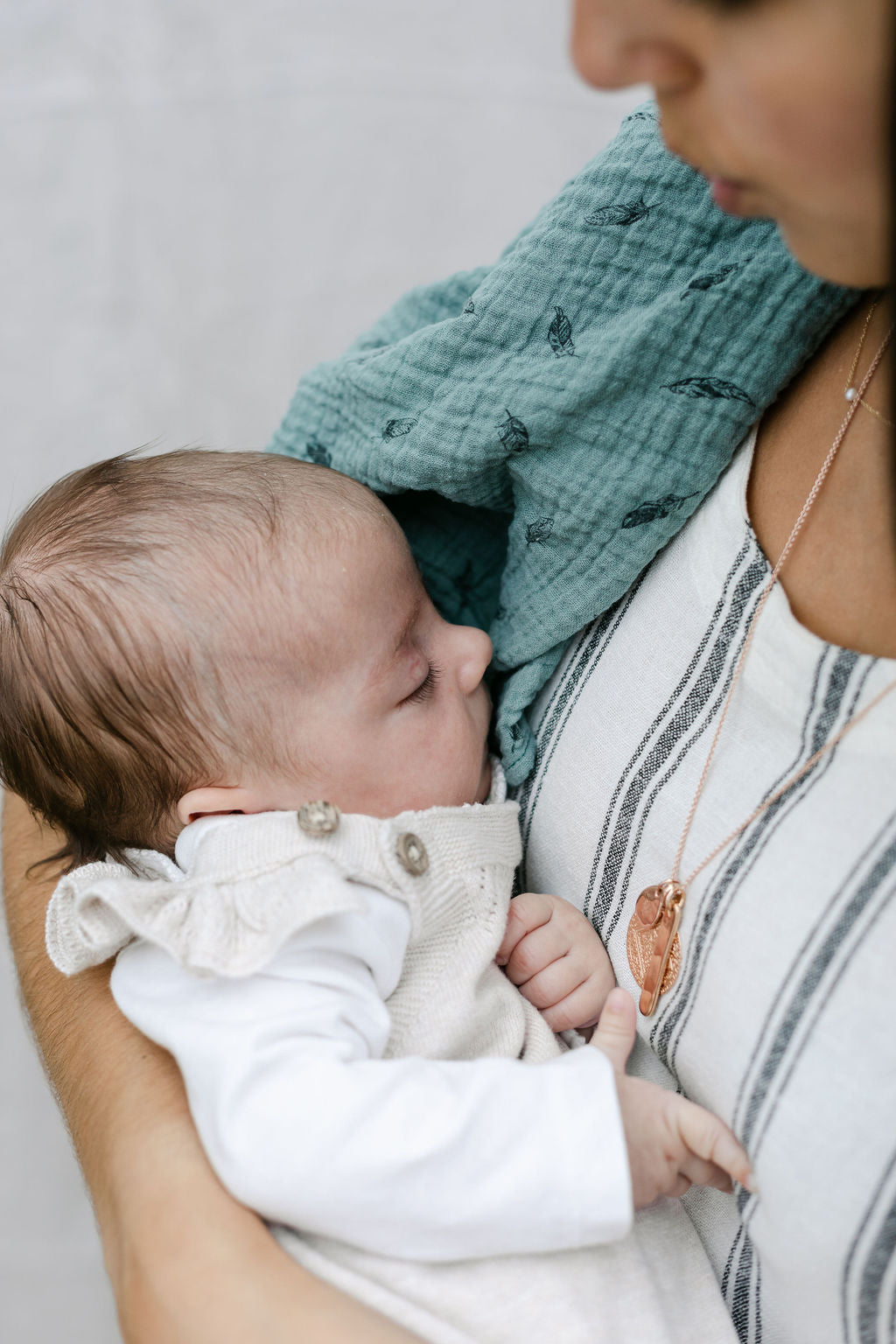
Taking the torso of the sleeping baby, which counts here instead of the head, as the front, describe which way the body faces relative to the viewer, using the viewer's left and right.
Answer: facing to the right of the viewer

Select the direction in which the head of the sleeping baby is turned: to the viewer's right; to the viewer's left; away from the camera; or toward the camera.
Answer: to the viewer's right
